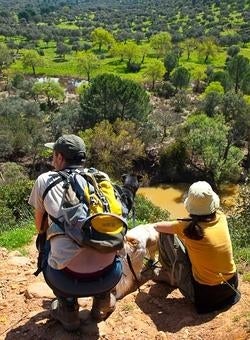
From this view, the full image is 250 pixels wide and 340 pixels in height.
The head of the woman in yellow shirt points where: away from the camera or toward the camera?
away from the camera

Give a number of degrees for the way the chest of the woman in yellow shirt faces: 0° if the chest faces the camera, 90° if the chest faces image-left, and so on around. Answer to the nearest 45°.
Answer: approximately 135°

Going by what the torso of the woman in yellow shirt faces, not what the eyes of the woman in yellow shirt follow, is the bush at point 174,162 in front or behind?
in front

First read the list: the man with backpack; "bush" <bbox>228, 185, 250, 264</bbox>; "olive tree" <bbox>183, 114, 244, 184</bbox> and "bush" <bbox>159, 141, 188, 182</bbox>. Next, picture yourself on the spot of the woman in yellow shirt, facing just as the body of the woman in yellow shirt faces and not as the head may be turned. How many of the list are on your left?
1

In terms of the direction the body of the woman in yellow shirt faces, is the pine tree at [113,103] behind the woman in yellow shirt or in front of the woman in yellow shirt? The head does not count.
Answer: in front

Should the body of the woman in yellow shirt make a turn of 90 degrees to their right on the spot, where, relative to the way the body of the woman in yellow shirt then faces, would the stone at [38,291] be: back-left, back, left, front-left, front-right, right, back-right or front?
back-left

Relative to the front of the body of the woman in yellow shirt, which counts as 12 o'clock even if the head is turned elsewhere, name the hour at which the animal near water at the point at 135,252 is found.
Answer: The animal near water is roughly at 11 o'clock from the woman in yellow shirt.
